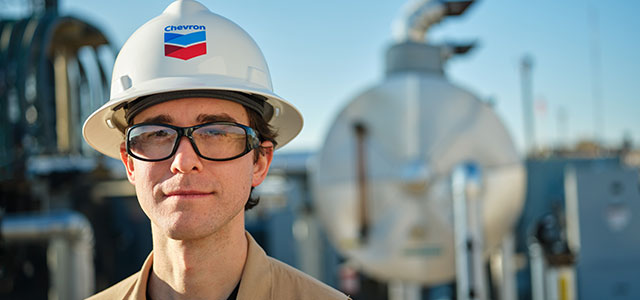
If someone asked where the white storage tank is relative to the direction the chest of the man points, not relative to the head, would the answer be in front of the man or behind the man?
behind

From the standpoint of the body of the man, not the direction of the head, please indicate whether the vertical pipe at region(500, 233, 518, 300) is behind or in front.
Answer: behind

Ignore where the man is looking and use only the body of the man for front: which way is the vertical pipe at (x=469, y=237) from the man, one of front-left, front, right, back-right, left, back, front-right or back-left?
back-left

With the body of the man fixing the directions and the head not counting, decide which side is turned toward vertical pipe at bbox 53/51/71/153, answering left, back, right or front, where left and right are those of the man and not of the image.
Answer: back

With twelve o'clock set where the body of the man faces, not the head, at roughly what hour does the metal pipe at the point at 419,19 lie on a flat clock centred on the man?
The metal pipe is roughly at 7 o'clock from the man.

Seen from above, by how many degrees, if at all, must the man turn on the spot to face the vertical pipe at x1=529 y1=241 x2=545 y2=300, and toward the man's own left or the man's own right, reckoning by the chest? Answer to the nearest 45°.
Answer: approximately 135° to the man's own left

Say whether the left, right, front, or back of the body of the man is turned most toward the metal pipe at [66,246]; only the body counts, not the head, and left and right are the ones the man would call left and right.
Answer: back

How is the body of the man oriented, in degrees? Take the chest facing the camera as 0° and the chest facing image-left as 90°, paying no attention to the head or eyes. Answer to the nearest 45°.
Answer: approximately 0°
